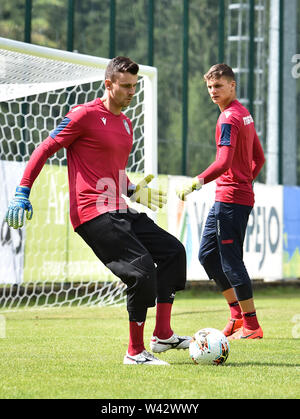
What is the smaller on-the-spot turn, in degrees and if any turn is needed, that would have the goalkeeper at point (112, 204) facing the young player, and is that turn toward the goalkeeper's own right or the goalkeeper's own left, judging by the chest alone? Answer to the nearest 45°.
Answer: approximately 90° to the goalkeeper's own left

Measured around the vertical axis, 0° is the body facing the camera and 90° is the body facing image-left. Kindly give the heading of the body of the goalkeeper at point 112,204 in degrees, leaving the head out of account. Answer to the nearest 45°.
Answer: approximately 315°

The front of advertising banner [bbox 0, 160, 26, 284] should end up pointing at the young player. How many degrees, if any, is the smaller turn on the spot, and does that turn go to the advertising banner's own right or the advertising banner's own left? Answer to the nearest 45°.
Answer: approximately 45° to the advertising banner's own left

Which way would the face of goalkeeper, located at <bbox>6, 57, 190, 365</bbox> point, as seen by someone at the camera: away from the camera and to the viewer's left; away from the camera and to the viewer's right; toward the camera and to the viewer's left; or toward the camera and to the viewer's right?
toward the camera and to the viewer's right

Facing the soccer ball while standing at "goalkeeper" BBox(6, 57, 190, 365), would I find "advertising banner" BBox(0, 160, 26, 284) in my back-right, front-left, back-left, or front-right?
back-left

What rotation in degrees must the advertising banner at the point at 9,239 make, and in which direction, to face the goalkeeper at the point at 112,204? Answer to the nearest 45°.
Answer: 0° — it already faces them

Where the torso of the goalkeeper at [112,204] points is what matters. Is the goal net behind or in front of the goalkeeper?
behind
